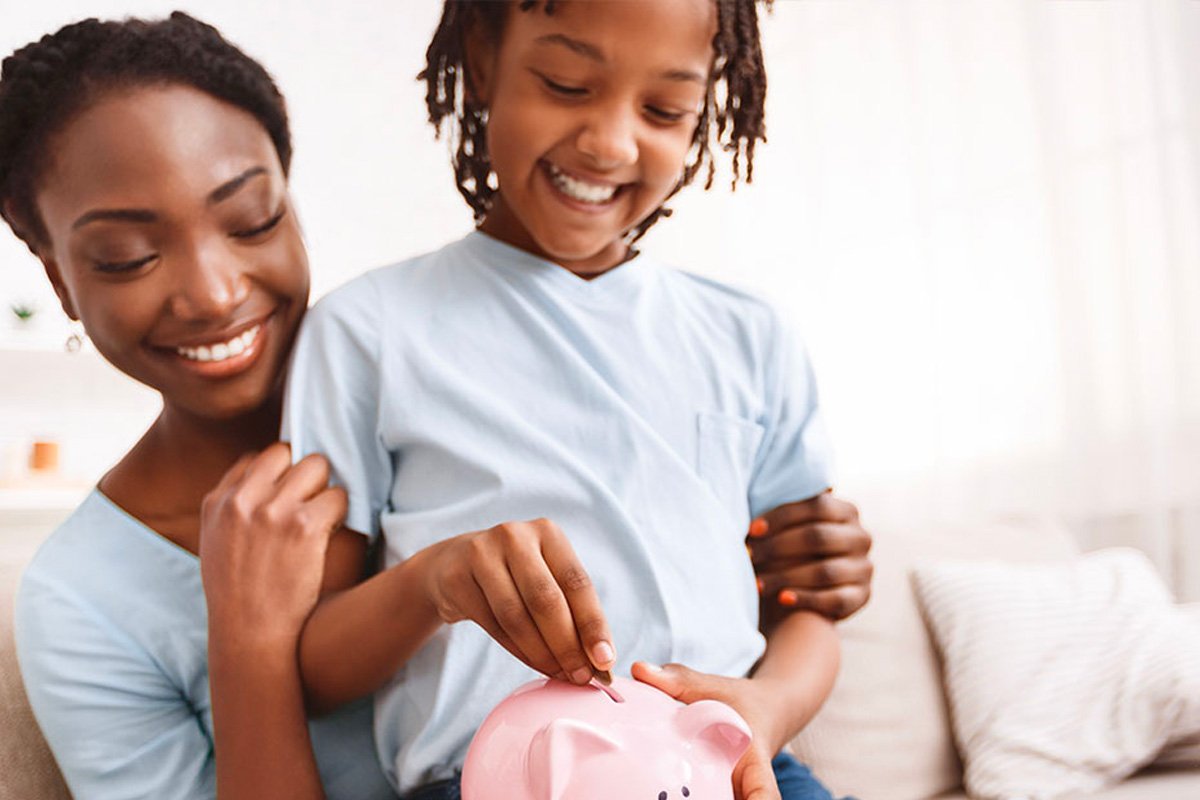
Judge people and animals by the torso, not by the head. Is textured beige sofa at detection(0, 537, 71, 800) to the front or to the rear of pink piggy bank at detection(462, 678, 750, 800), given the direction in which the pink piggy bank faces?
to the rear

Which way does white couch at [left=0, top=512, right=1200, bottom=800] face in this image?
toward the camera

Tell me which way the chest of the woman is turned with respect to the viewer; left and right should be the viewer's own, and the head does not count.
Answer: facing the viewer and to the right of the viewer

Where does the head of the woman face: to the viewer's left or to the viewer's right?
to the viewer's right

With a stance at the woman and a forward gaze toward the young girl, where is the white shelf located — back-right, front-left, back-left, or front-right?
back-left

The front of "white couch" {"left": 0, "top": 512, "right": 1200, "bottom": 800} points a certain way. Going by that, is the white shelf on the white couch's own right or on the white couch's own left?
on the white couch's own right

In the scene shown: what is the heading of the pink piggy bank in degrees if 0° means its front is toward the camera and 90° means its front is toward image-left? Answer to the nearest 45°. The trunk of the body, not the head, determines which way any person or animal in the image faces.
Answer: approximately 315°

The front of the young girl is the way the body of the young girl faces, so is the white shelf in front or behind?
behind

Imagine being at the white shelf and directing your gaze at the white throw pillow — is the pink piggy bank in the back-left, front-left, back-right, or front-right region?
front-right
